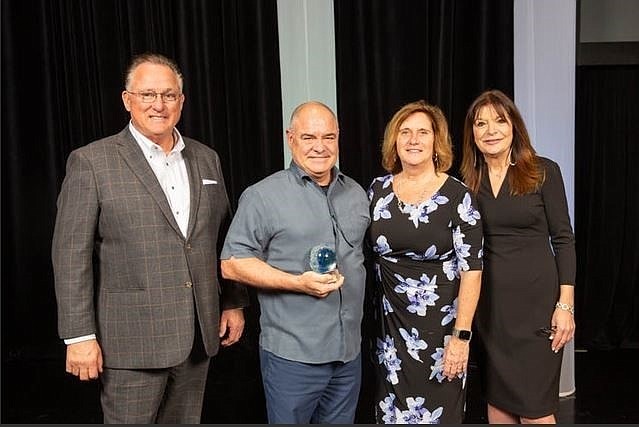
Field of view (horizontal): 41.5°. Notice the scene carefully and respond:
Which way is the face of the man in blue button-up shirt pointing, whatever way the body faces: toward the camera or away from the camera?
toward the camera

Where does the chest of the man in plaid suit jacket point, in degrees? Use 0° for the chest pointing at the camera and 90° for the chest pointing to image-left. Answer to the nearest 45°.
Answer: approximately 315°

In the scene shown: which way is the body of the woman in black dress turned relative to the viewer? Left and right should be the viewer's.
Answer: facing the viewer and to the left of the viewer

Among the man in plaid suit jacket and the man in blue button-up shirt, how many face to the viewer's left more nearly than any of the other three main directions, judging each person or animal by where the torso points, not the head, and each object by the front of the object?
0

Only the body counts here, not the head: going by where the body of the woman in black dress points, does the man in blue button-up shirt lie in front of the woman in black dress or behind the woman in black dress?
in front

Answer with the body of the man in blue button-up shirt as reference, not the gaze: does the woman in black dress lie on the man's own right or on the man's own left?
on the man's own left

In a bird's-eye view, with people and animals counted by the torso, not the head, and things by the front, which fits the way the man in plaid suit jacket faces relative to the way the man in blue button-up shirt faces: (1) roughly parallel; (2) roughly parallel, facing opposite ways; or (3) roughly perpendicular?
roughly parallel

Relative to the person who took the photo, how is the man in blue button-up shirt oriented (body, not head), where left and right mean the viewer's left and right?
facing the viewer and to the right of the viewer

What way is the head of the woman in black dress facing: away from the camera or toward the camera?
toward the camera

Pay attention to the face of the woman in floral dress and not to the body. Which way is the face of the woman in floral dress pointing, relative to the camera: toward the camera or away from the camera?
toward the camera

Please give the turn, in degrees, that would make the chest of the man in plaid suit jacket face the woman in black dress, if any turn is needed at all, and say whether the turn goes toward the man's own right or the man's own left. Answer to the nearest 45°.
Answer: approximately 45° to the man's own left
